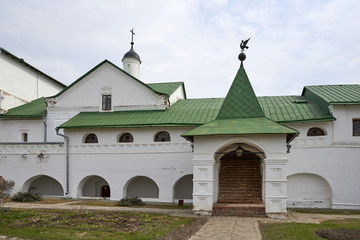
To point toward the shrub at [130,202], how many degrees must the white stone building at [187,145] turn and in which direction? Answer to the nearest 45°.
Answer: approximately 45° to its right

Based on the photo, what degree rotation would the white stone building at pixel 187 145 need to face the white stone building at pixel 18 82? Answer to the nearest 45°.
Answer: approximately 135° to its right

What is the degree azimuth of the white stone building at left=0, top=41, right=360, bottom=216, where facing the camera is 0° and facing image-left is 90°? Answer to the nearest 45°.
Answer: approximately 0°
